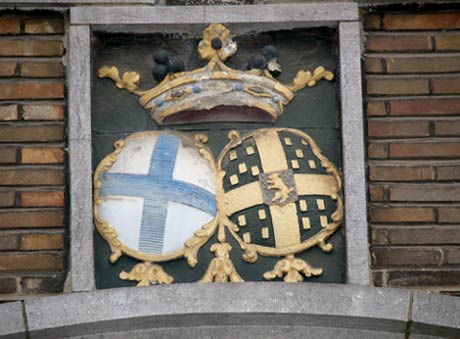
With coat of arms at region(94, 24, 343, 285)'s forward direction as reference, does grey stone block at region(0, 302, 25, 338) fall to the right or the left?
on its right

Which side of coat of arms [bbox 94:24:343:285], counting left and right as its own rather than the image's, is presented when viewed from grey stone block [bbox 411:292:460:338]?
left

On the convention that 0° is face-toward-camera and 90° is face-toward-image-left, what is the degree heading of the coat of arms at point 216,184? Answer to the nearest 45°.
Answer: approximately 0°
